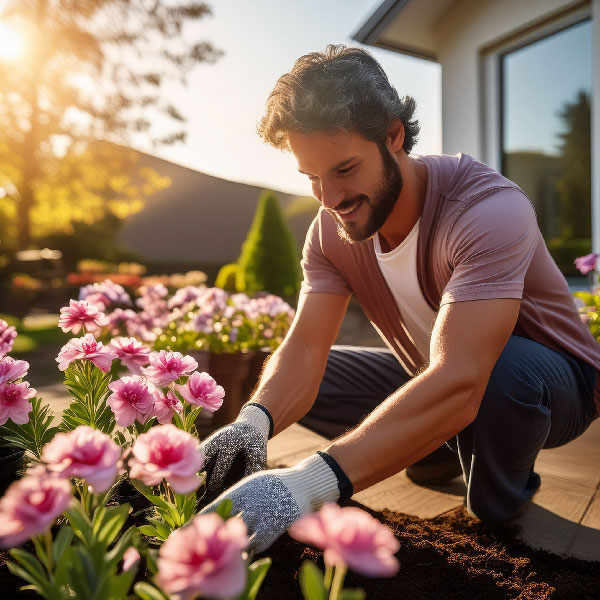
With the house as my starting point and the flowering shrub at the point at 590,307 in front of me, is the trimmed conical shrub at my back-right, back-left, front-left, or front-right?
back-right

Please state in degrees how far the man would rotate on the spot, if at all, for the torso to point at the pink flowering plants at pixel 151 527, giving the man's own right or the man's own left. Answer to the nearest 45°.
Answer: approximately 45° to the man's own left

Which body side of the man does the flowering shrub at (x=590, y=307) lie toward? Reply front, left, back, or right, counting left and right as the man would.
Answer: back

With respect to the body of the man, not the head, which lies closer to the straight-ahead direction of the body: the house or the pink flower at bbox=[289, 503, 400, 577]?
the pink flower

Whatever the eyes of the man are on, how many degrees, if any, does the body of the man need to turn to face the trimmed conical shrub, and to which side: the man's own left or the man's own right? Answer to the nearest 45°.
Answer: approximately 135° to the man's own right

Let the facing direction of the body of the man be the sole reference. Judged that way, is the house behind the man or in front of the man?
behind

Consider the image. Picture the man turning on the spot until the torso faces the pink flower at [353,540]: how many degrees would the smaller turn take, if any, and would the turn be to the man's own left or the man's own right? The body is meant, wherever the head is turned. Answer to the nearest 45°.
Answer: approximately 45° to the man's own left

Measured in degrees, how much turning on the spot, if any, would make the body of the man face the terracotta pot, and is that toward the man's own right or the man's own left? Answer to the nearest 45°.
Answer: approximately 90° to the man's own right

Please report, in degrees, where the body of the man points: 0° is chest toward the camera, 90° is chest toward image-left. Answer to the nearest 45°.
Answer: approximately 45°
